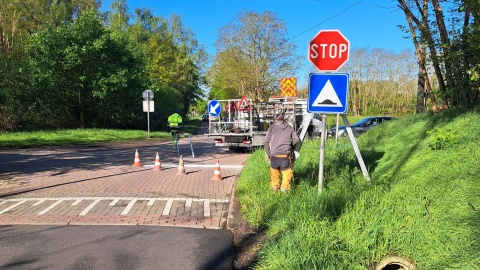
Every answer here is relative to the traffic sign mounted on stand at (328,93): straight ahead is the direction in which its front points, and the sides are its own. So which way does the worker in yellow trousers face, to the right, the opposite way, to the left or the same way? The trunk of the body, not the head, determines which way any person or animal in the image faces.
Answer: the opposite way

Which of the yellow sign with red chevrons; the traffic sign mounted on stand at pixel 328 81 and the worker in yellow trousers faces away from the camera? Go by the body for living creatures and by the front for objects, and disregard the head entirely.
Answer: the worker in yellow trousers

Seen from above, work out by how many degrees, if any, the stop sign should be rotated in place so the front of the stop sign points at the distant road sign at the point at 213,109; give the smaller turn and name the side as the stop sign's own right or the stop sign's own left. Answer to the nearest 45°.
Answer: approximately 135° to the stop sign's own right

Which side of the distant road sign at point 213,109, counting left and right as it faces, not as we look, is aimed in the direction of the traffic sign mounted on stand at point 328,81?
front

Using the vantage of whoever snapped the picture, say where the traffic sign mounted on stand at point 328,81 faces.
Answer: facing the viewer

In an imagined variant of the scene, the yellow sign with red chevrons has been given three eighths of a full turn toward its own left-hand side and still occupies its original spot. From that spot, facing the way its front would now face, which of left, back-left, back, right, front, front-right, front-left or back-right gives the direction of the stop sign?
back-right

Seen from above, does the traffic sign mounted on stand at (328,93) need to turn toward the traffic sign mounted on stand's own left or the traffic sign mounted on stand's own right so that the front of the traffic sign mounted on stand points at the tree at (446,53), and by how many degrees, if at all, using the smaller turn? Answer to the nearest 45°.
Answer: approximately 135° to the traffic sign mounted on stand's own left

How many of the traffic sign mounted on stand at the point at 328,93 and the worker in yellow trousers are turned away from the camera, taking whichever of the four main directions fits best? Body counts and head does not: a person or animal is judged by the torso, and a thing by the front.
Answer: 1

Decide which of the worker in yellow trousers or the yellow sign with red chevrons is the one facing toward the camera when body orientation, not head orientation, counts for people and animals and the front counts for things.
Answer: the yellow sign with red chevrons

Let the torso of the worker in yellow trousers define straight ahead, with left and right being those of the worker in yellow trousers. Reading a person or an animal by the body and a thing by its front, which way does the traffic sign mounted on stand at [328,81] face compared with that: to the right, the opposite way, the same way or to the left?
the opposite way

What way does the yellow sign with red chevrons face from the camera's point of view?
toward the camera

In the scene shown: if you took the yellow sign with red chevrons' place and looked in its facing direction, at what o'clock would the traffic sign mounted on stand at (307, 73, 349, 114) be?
The traffic sign mounted on stand is roughly at 12 o'clock from the yellow sign with red chevrons.

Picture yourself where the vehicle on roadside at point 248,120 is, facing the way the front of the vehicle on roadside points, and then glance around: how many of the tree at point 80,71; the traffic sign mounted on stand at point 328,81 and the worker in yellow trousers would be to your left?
1

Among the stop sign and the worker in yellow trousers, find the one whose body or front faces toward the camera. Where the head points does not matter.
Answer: the stop sign
